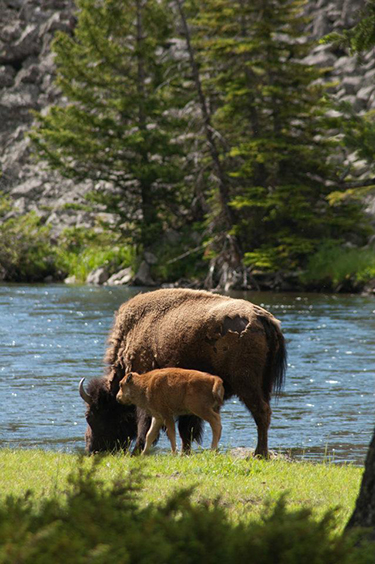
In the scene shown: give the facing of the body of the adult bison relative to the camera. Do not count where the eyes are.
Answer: to the viewer's left

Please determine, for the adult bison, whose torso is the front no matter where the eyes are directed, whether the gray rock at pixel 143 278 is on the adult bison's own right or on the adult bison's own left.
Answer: on the adult bison's own right

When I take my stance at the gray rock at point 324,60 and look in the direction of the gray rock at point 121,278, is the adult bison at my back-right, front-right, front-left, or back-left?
front-left

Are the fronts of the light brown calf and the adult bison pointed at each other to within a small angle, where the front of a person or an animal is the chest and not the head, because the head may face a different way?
no

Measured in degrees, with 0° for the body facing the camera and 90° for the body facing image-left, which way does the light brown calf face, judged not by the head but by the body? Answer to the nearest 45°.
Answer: approximately 90°

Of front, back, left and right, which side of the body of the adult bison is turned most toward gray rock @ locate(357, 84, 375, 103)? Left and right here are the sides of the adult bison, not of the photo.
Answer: right

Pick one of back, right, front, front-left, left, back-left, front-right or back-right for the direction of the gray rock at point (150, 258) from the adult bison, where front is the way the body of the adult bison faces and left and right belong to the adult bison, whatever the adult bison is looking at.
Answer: right

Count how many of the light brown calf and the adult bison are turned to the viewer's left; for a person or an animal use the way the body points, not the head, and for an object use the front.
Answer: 2

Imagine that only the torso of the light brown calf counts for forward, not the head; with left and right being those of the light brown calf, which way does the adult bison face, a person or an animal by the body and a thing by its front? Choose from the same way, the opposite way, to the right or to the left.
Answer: the same way

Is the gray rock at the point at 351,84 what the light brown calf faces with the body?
no

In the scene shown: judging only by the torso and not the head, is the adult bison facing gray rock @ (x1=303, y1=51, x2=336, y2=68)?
no

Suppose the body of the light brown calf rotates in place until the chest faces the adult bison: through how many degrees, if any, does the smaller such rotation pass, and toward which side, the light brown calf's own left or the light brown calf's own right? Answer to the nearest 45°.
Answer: approximately 90° to the light brown calf's own right

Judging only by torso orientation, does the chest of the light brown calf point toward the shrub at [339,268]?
no
